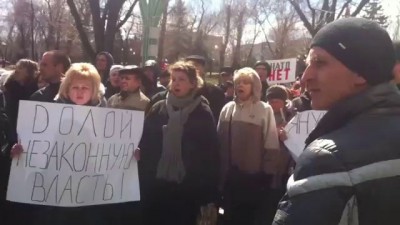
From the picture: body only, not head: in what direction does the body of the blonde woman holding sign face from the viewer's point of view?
toward the camera

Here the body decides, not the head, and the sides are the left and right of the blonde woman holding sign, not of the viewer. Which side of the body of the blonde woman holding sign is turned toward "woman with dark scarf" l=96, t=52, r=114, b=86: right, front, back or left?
back

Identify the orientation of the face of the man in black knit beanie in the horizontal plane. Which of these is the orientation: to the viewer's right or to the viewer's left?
to the viewer's left

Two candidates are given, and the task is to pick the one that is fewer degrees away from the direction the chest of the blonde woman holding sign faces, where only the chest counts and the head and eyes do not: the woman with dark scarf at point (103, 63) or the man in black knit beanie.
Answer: the man in black knit beanie

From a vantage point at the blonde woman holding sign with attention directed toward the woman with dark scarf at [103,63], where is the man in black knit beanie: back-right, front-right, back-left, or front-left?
back-right

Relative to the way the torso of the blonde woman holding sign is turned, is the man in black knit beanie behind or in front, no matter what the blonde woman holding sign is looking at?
in front
